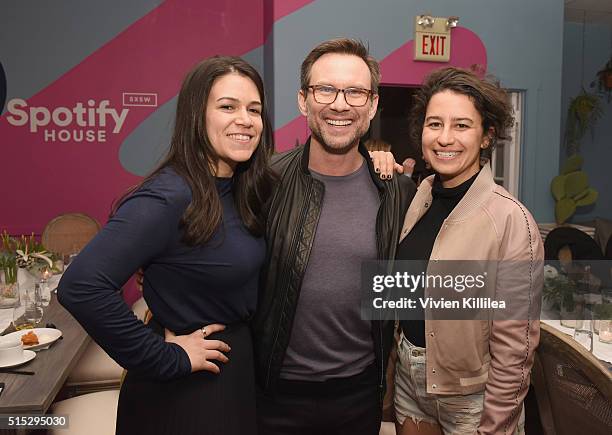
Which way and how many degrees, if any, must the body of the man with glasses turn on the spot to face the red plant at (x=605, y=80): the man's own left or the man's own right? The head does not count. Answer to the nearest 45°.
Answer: approximately 135° to the man's own left

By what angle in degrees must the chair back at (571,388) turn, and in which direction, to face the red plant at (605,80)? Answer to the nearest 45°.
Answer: approximately 45° to its left

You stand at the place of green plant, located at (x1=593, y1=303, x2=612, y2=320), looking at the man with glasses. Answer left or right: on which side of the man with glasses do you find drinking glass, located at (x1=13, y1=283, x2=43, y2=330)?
right

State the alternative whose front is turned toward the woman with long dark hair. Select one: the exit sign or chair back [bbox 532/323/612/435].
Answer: the exit sign

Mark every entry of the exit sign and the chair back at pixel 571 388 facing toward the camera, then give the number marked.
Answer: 1

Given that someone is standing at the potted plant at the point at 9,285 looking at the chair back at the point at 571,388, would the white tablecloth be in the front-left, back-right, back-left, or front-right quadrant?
front-left

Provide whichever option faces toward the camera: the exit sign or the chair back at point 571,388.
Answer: the exit sign

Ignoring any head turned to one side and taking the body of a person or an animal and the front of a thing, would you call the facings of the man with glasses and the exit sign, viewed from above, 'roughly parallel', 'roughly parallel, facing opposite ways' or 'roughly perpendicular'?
roughly parallel

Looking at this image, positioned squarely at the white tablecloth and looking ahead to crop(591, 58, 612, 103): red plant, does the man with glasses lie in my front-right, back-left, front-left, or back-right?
back-left

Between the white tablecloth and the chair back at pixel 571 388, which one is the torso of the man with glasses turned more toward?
the chair back

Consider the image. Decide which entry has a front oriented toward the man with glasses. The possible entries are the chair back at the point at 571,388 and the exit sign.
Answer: the exit sign

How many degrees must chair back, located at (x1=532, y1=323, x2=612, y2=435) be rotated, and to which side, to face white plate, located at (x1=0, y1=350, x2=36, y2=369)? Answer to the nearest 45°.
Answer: approximately 135° to its left

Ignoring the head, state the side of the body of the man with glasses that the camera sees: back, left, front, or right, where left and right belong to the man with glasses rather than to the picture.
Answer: front

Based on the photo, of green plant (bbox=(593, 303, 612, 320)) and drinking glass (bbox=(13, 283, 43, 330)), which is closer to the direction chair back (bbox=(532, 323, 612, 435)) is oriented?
the green plant

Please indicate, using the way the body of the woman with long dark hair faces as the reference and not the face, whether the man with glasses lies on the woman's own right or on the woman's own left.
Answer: on the woman's own left

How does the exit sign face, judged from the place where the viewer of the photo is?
facing the viewer

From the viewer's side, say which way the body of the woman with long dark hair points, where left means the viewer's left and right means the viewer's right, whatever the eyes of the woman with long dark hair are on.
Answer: facing the viewer and to the right of the viewer

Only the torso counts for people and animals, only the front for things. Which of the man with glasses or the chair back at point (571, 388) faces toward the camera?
the man with glasses

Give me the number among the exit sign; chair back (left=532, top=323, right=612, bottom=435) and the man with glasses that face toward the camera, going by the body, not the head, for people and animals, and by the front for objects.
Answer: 2
